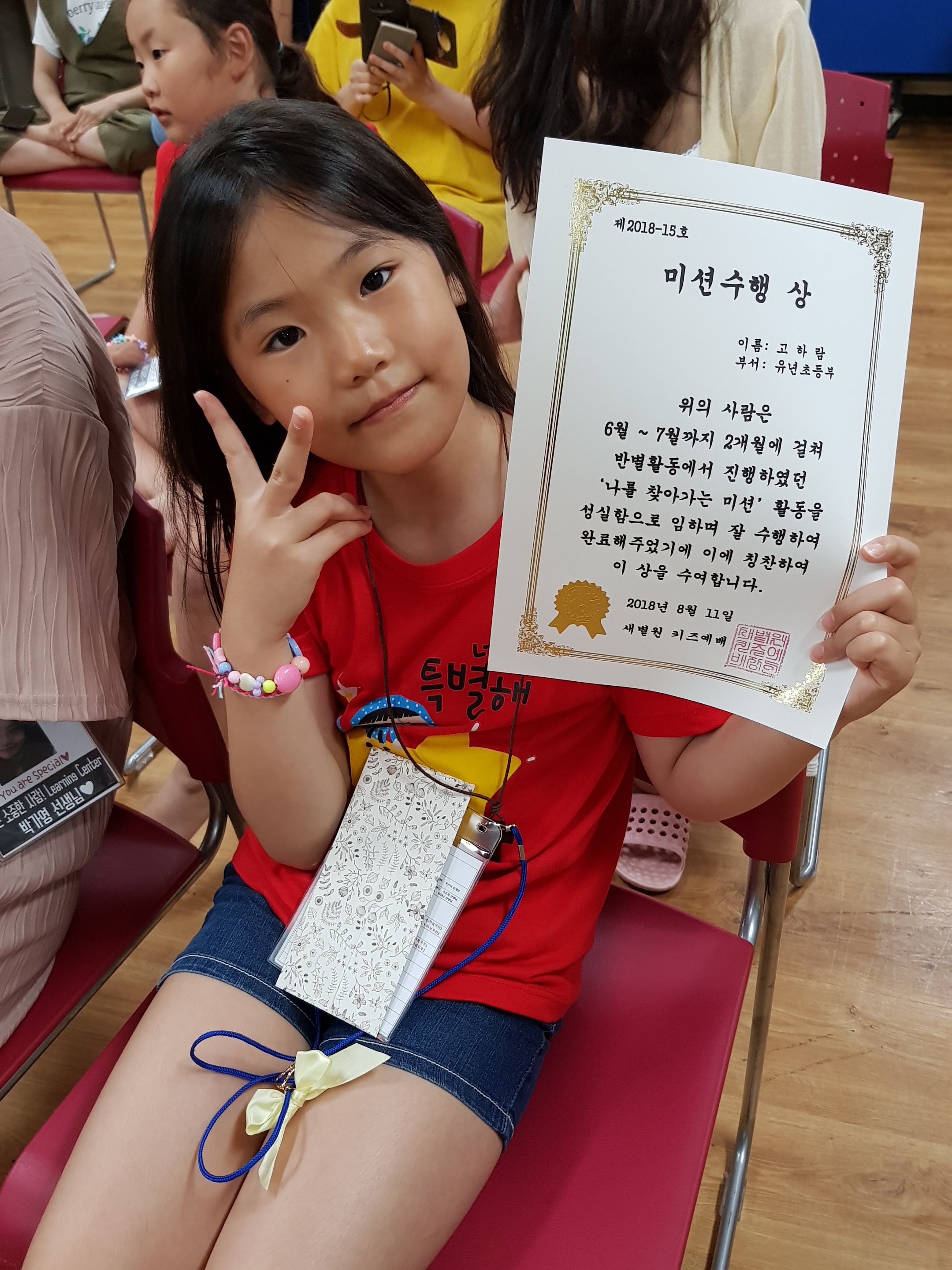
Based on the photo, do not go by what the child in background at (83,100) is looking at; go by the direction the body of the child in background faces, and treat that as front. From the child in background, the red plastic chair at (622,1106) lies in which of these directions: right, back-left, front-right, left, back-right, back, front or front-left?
front

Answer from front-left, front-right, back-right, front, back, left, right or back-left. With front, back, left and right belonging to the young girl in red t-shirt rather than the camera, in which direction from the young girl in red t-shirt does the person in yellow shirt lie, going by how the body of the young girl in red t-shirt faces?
back-right

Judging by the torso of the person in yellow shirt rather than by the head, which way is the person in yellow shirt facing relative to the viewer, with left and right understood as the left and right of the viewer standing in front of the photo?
facing the viewer and to the left of the viewer

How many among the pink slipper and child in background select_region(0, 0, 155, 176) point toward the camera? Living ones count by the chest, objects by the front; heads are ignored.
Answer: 2

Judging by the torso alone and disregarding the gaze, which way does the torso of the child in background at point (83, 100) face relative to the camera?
toward the camera

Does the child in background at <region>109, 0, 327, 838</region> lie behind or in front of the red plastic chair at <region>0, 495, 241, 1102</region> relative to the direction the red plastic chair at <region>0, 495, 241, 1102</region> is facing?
behind

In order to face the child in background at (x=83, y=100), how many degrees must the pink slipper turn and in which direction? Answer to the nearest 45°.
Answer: approximately 135° to its right

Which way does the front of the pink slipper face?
toward the camera

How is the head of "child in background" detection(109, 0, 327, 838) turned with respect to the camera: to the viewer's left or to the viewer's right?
to the viewer's left

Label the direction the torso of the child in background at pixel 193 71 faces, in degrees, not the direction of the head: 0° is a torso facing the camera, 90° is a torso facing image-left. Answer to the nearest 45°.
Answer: approximately 45°
